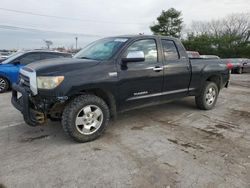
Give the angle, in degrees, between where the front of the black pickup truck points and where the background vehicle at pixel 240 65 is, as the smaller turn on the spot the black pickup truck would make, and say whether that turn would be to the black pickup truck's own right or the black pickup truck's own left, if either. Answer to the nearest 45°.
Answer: approximately 180°

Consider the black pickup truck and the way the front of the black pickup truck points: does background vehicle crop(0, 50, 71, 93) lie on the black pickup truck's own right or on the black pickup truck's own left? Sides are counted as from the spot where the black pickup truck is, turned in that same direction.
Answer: on the black pickup truck's own right

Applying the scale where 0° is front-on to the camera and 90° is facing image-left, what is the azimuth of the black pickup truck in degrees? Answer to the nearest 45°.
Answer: approximately 45°
